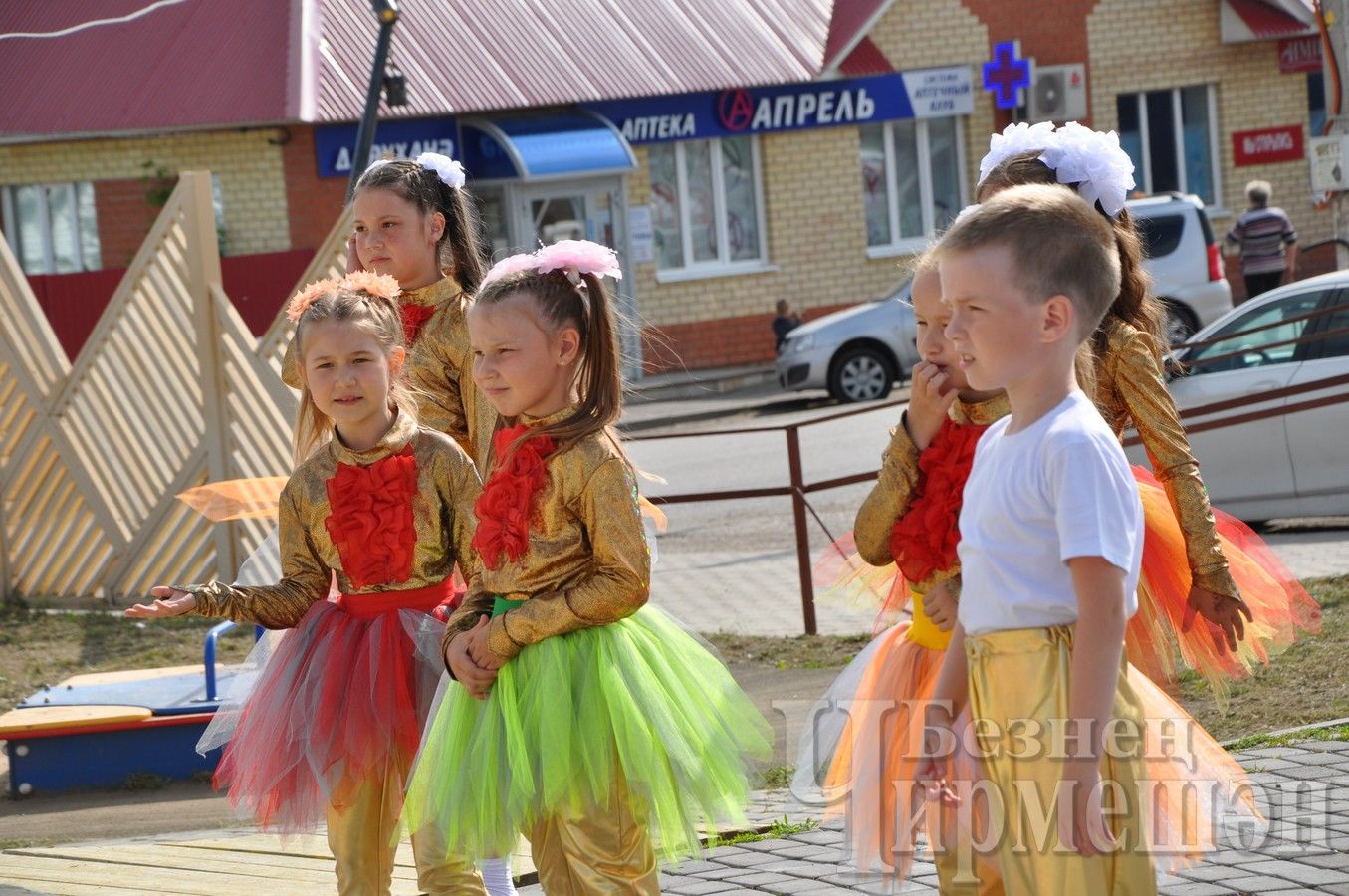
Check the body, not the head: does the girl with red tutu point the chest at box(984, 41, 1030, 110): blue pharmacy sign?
no

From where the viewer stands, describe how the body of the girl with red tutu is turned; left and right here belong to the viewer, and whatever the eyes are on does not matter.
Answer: facing the viewer

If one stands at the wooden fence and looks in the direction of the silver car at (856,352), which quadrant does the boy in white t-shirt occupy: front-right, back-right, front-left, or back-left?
back-right

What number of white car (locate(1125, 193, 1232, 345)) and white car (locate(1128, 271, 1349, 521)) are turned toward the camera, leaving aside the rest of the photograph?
0

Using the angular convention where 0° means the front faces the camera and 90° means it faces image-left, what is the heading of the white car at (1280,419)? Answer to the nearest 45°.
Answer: approximately 90°

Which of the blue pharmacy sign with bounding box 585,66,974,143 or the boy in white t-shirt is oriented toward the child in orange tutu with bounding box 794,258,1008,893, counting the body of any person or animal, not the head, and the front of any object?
the blue pharmacy sign

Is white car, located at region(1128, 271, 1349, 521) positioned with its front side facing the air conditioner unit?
no

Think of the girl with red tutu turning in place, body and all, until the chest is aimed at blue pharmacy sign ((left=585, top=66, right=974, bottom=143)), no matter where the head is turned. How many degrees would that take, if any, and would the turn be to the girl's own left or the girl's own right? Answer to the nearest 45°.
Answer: approximately 180°

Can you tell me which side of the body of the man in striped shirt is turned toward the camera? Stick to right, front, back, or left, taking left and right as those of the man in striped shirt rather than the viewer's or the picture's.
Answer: back

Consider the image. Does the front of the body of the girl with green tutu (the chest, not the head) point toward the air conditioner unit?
no

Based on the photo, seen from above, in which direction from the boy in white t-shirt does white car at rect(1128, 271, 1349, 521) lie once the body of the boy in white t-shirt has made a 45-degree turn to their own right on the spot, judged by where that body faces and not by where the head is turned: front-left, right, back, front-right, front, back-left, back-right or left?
right

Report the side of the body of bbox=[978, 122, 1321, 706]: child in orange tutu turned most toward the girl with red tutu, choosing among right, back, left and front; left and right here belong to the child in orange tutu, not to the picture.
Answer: front

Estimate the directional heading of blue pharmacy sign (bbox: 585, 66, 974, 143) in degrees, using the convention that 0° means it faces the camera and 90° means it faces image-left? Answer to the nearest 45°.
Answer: approximately 0°

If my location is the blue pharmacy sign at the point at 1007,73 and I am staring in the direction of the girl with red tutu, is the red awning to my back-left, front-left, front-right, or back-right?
back-left
